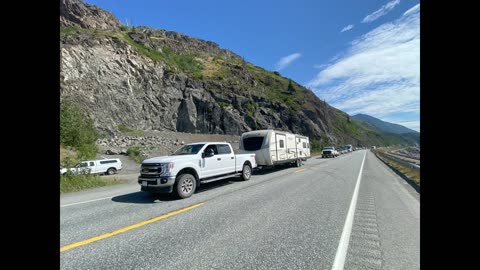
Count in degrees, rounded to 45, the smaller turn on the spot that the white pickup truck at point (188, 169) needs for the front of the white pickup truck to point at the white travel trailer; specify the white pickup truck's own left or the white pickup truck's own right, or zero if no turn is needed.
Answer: approximately 180°

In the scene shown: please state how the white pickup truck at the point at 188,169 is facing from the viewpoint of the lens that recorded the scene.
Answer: facing the viewer and to the left of the viewer

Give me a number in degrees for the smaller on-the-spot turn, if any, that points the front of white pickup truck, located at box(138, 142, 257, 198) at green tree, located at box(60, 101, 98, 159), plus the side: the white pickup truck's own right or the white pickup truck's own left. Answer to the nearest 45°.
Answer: approximately 90° to the white pickup truck's own right

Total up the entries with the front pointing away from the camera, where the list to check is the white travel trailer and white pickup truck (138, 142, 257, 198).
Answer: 0

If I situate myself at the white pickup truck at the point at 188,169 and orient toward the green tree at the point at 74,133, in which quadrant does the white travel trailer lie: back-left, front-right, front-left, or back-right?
front-right

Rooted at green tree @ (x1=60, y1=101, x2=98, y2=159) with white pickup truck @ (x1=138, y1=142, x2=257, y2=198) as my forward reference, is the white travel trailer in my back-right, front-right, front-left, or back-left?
front-left

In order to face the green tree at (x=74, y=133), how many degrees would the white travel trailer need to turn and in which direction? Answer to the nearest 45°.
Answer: approximately 45° to its right

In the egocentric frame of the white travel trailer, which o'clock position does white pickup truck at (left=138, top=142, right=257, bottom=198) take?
The white pickup truck is roughly at 11 o'clock from the white travel trailer.

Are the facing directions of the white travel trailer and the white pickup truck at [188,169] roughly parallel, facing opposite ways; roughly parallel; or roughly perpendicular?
roughly parallel

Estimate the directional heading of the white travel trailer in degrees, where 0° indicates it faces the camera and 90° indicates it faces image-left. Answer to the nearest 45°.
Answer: approximately 45°
